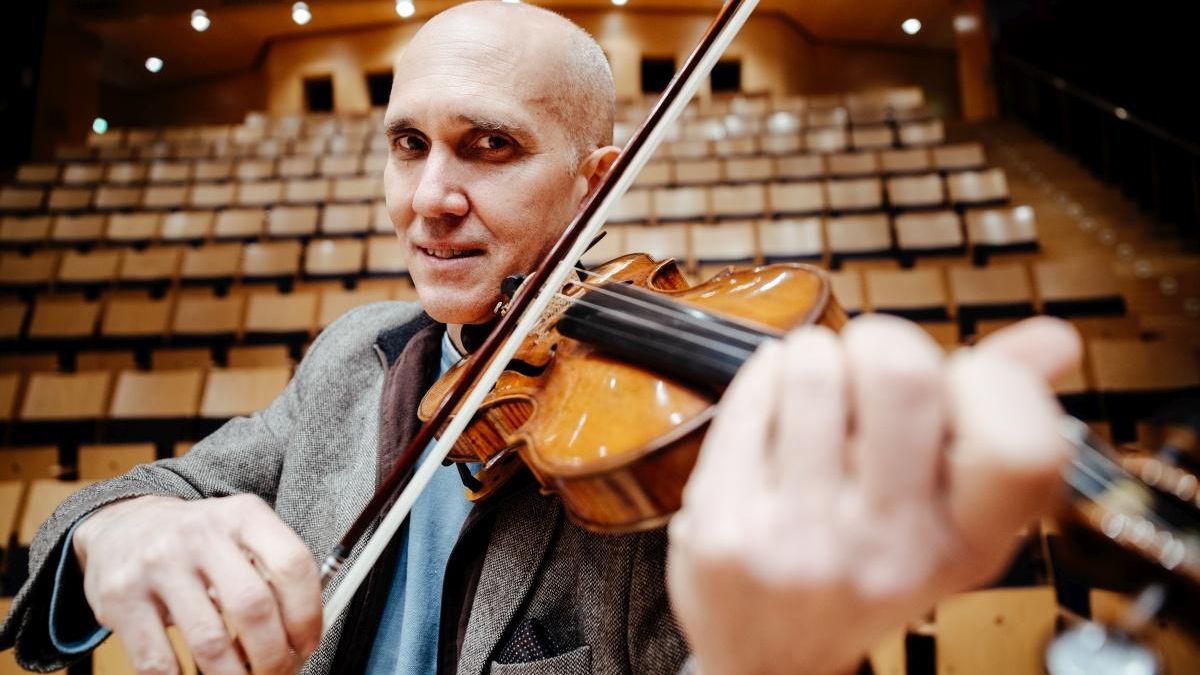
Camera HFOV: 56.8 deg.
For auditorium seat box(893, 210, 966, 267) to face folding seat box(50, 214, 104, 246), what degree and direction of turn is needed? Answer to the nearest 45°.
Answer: approximately 90° to its right

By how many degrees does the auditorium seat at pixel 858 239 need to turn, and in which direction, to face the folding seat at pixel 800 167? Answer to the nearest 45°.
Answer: approximately 180°

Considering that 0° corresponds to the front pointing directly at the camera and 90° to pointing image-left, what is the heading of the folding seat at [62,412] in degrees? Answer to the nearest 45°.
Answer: approximately 0°

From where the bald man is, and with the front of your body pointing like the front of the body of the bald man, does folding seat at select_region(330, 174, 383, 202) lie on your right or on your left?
on your right

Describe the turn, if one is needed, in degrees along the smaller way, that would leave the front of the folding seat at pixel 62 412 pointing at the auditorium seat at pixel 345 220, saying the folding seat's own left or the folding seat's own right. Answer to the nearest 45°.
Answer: approximately 135° to the folding seat's own left

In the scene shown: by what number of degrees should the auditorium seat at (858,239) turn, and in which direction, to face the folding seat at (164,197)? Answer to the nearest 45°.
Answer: approximately 90° to its right

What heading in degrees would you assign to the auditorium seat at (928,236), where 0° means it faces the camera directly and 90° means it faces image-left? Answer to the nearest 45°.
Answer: approximately 0°
